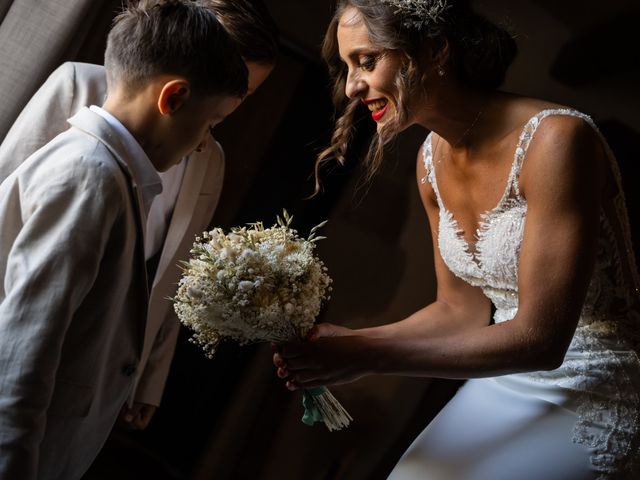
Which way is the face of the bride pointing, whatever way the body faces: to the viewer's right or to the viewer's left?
to the viewer's left

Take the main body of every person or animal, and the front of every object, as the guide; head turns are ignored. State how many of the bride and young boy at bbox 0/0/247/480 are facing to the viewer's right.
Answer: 1

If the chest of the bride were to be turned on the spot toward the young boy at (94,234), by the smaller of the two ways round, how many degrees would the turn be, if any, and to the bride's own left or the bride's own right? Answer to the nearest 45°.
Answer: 0° — they already face them

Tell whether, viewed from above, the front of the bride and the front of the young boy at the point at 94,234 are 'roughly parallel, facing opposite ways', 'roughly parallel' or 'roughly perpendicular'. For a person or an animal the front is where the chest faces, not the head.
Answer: roughly parallel, facing opposite ways

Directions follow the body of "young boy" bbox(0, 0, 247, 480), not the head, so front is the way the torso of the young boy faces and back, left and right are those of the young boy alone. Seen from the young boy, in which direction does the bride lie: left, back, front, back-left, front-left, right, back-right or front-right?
front

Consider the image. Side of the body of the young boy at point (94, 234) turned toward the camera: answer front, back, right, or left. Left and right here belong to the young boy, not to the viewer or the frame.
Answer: right

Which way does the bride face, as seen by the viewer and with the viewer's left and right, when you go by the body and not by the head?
facing the viewer and to the left of the viewer
